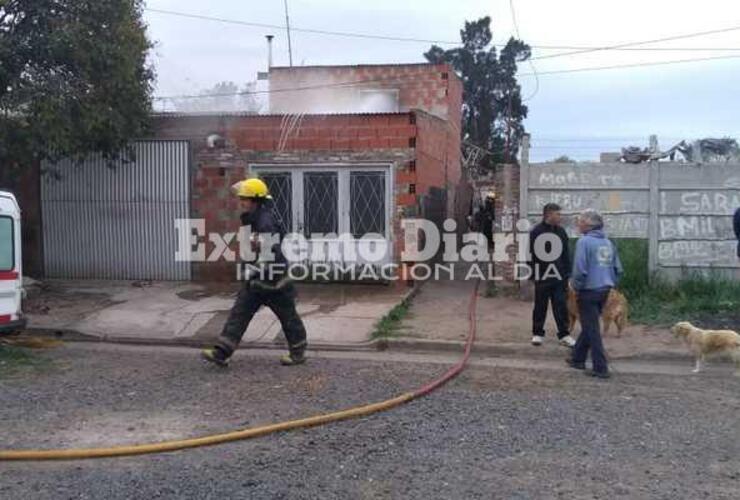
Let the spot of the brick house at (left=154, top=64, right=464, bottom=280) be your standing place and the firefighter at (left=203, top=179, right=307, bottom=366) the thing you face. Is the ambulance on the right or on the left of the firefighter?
right

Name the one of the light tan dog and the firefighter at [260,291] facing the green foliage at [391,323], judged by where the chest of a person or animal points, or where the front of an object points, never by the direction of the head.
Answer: the light tan dog

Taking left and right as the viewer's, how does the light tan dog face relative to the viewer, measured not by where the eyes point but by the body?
facing to the left of the viewer

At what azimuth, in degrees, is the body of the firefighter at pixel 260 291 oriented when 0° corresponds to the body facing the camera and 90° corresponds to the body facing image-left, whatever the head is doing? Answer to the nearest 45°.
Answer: approximately 90°

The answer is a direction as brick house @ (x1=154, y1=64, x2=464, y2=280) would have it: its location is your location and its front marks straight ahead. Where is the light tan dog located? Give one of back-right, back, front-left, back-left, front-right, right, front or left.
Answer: front-left

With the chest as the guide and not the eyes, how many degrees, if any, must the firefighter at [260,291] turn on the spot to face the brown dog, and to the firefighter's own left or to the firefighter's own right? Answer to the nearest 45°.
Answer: approximately 180°

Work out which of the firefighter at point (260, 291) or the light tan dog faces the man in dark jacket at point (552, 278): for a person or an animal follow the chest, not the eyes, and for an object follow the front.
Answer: the light tan dog
